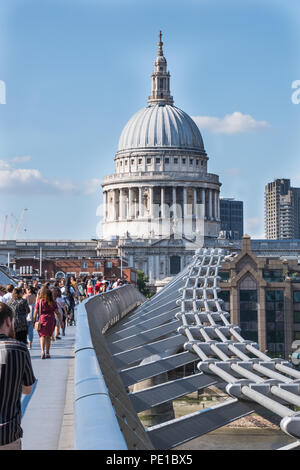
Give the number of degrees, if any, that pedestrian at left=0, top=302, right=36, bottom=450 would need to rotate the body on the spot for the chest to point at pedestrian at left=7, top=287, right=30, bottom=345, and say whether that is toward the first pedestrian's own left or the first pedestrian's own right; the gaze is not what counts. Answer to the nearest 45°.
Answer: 0° — they already face them

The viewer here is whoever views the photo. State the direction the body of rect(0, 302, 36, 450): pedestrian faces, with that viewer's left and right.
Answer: facing away from the viewer

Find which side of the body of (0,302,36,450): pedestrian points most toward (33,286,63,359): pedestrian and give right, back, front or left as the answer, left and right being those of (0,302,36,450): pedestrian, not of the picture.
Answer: front

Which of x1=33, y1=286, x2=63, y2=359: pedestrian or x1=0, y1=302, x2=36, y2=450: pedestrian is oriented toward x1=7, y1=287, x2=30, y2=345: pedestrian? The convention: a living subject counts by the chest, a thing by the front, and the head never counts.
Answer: x1=0, y1=302, x2=36, y2=450: pedestrian
